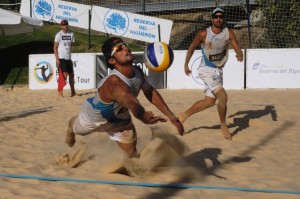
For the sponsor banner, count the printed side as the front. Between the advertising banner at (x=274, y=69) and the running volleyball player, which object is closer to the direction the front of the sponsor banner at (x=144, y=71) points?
the running volleyball player

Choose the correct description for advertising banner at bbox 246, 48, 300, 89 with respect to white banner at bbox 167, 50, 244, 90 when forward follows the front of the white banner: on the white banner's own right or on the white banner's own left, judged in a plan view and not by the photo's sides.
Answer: on the white banner's own left

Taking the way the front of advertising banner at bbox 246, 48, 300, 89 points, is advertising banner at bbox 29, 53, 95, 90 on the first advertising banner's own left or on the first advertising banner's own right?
on the first advertising banner's own right

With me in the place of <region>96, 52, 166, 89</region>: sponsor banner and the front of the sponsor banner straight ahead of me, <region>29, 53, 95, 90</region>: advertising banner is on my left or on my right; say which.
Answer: on my right

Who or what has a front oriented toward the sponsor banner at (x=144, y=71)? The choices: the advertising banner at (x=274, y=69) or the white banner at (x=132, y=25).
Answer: the white banner

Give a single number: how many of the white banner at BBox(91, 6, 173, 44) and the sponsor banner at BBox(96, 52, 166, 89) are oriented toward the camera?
2

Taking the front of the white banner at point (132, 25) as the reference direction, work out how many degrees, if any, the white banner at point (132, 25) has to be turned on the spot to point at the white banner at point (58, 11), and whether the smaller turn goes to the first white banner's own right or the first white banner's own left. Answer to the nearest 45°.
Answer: approximately 135° to the first white banner's own right
